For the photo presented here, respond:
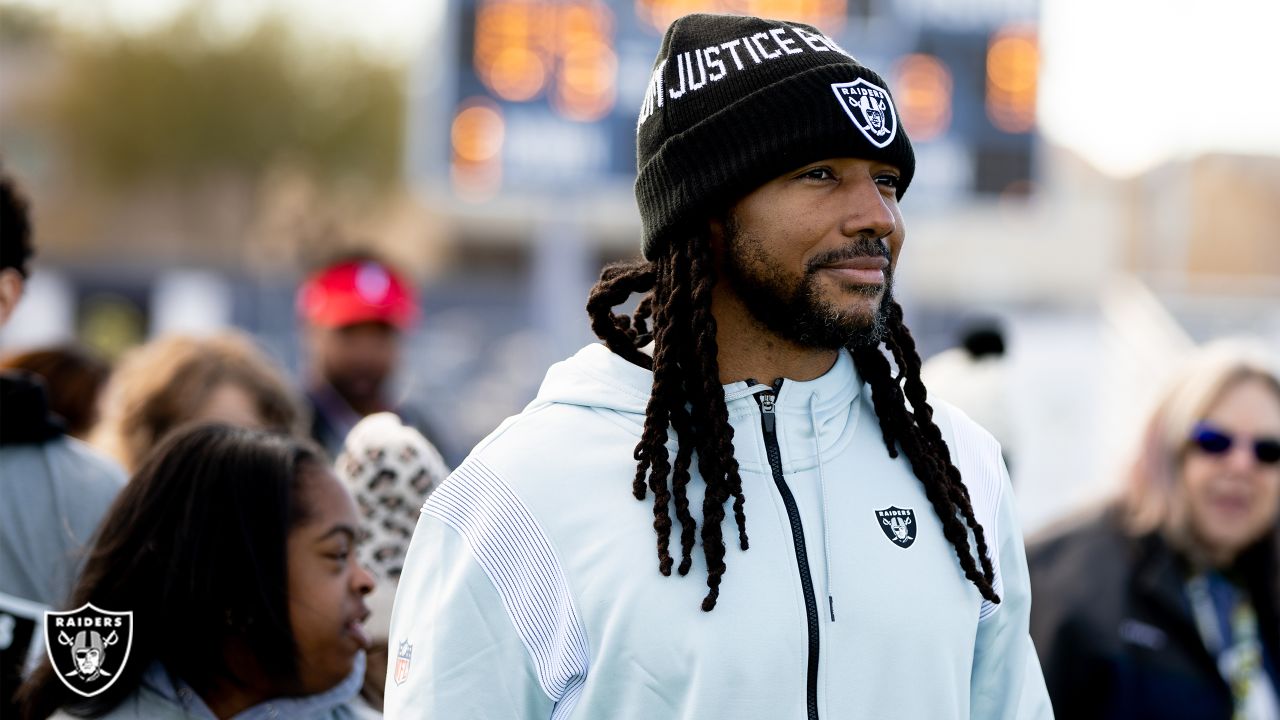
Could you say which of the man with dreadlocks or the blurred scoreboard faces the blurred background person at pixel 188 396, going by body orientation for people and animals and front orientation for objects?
the blurred scoreboard

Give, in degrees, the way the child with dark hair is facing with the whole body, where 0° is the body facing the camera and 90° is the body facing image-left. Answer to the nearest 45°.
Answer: approximately 270°

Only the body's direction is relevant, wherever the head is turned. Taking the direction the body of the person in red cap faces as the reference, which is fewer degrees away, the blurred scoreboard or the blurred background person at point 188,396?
the blurred background person

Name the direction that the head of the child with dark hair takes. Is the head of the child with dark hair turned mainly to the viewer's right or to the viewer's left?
to the viewer's right

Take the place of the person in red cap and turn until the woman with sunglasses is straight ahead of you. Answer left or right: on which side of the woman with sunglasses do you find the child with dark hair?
right

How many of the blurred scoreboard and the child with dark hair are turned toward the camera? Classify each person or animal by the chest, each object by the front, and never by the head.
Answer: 1

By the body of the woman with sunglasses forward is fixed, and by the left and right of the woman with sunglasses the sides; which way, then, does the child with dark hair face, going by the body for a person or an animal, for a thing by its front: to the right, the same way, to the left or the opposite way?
to the left

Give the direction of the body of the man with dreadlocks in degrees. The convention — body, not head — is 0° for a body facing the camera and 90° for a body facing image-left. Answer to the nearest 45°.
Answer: approximately 315°

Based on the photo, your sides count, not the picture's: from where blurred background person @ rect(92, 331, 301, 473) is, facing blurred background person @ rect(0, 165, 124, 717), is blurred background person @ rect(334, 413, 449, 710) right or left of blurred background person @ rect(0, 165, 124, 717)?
left

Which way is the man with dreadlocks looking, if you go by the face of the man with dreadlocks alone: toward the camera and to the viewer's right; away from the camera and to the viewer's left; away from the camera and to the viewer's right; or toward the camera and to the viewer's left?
toward the camera and to the viewer's right

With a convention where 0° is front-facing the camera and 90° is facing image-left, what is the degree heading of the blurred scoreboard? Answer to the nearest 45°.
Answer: approximately 0°

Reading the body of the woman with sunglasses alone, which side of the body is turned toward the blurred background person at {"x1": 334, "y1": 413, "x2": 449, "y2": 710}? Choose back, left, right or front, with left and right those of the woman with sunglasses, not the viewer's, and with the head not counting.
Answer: right
